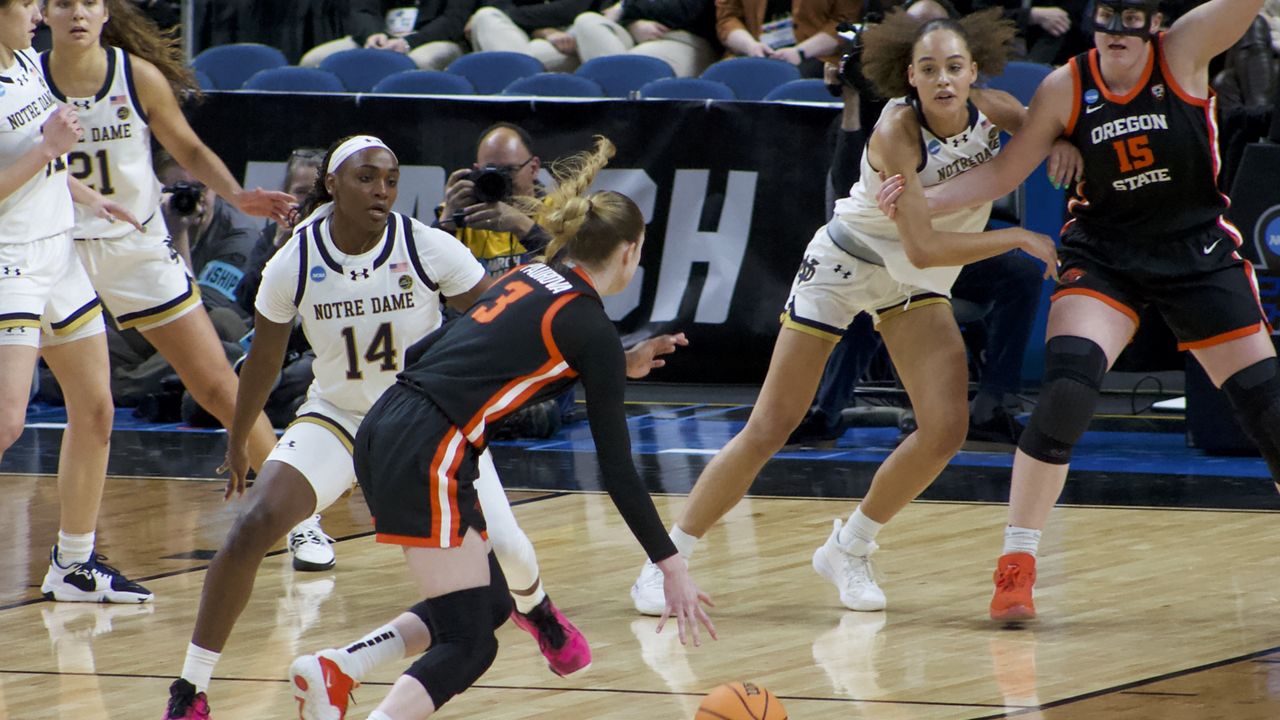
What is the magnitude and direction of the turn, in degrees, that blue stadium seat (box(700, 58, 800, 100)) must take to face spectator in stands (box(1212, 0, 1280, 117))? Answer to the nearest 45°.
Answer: approximately 90° to its left

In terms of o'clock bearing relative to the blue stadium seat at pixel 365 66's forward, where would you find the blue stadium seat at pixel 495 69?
the blue stadium seat at pixel 495 69 is roughly at 10 o'clock from the blue stadium seat at pixel 365 66.

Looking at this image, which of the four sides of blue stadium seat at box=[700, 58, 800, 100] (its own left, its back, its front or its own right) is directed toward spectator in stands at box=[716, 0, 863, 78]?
back

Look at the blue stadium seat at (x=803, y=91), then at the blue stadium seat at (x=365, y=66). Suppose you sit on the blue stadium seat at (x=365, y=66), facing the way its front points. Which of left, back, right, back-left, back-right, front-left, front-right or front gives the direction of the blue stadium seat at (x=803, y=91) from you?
front-left

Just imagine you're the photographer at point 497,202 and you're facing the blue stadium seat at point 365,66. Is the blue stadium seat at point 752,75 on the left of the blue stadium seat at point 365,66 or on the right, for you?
right

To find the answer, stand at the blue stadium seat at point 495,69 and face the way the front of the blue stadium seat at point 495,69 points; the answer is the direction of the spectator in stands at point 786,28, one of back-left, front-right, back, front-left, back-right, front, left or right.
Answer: left

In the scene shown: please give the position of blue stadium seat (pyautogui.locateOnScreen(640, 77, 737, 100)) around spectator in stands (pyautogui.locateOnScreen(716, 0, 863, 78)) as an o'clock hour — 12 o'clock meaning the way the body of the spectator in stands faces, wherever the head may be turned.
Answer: The blue stadium seat is roughly at 1 o'clock from the spectator in stands.

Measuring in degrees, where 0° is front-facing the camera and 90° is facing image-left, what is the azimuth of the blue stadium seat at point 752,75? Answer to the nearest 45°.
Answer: approximately 0°

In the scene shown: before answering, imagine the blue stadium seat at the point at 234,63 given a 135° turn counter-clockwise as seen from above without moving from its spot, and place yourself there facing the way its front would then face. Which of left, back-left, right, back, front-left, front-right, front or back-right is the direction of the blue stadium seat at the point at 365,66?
right

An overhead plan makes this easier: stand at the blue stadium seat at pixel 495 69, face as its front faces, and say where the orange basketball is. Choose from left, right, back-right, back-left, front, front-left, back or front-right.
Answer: front

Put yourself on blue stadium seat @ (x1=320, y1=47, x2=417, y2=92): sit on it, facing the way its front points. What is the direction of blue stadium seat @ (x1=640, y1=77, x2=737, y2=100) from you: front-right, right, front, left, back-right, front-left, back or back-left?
front-left
